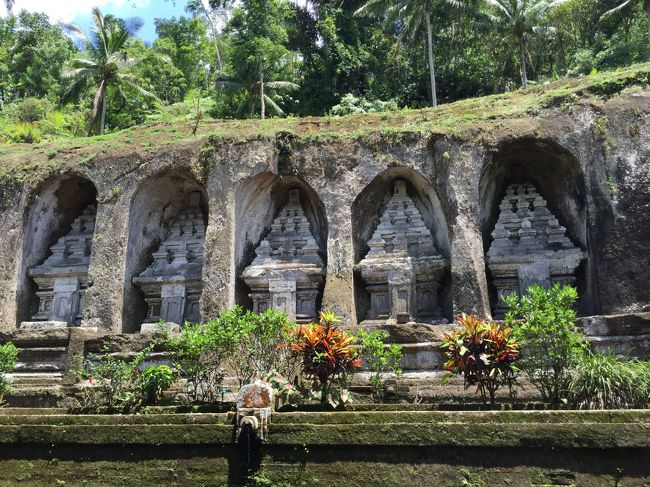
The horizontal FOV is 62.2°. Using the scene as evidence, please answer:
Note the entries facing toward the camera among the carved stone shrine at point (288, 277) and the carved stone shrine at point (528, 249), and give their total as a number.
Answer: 2

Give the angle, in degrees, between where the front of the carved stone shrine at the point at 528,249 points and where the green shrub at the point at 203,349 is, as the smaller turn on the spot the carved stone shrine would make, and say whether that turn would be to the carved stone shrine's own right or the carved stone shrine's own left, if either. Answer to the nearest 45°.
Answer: approximately 45° to the carved stone shrine's own right

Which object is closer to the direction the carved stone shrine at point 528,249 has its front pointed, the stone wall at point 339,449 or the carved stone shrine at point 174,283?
the stone wall

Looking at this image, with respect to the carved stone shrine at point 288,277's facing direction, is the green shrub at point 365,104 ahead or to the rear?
to the rear

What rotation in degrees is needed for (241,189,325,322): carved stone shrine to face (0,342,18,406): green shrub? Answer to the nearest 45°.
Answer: approximately 45° to its right
